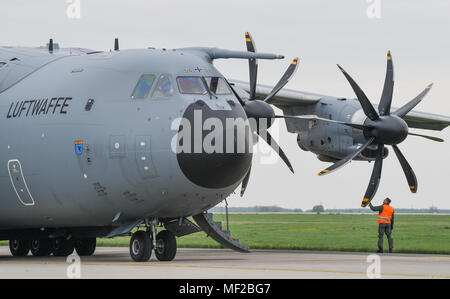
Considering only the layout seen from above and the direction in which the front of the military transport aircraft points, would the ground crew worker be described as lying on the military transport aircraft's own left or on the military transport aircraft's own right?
on the military transport aircraft's own left

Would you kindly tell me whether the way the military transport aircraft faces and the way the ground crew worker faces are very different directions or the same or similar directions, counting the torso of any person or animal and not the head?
very different directions

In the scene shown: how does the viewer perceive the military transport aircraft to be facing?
facing the viewer and to the right of the viewer

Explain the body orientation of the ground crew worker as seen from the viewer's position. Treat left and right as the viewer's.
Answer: facing away from the viewer and to the left of the viewer
